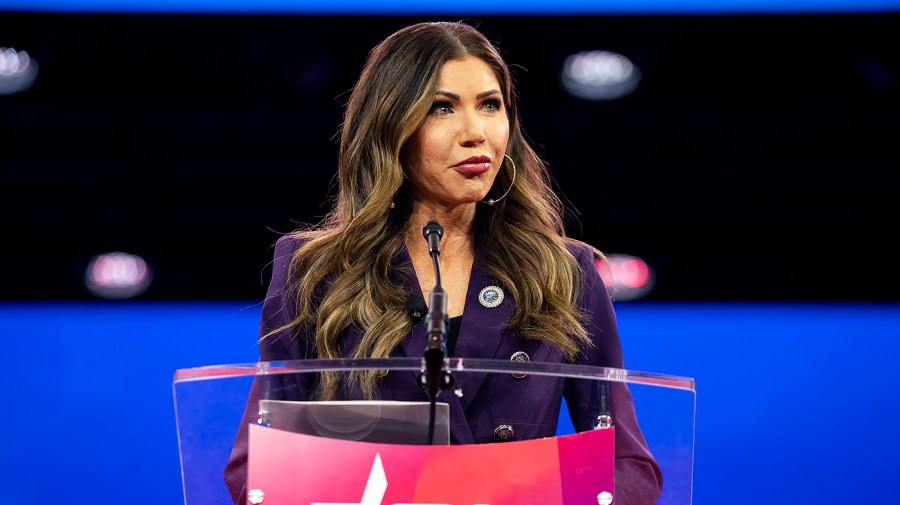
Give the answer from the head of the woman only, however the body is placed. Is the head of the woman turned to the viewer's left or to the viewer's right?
to the viewer's right

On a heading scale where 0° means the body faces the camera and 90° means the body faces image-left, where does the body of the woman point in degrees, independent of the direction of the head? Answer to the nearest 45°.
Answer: approximately 0°
